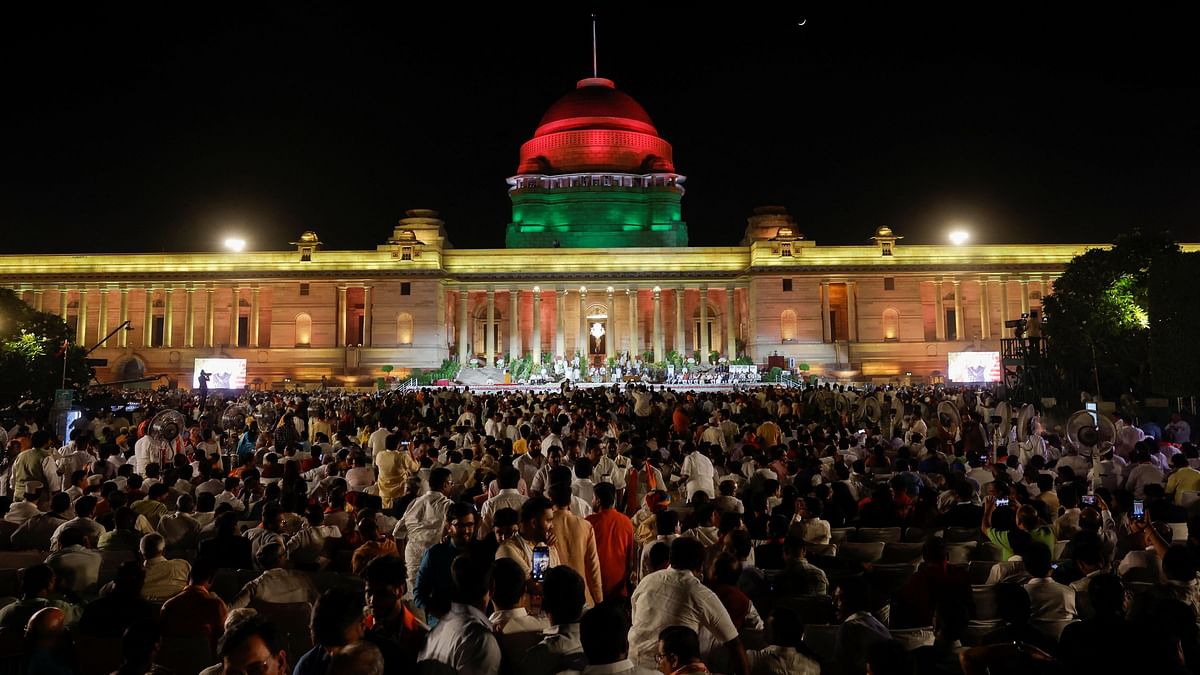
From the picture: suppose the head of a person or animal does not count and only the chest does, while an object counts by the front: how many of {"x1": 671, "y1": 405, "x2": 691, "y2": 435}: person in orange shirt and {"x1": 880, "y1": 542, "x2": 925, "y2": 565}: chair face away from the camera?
2

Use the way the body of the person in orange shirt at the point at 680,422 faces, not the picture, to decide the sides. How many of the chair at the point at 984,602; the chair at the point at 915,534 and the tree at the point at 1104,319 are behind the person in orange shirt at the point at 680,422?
2

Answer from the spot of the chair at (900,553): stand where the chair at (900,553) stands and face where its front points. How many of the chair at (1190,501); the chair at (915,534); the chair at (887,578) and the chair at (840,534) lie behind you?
1

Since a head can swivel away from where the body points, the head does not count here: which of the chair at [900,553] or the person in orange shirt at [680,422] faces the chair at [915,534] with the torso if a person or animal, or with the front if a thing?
the chair at [900,553]

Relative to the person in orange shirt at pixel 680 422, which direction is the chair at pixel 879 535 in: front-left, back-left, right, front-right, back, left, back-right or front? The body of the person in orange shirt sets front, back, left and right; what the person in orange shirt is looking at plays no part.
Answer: back

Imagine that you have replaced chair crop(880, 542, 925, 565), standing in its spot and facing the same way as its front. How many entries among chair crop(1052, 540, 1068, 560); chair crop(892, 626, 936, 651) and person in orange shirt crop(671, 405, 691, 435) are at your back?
1

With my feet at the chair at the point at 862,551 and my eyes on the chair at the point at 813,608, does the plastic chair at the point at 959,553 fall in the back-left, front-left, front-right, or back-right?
back-left

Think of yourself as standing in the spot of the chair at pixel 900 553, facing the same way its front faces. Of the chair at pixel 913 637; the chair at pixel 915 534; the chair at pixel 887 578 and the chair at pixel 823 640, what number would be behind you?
3

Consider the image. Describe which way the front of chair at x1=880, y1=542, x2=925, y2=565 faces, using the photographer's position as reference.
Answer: facing away from the viewer

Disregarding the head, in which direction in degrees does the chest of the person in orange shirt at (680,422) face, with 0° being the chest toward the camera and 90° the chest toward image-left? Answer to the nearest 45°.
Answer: approximately 180°

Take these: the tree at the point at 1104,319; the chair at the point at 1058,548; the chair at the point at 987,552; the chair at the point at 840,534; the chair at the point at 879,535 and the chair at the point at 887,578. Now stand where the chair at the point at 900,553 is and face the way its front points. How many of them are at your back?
1

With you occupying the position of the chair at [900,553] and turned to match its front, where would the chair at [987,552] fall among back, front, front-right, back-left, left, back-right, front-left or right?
front-right

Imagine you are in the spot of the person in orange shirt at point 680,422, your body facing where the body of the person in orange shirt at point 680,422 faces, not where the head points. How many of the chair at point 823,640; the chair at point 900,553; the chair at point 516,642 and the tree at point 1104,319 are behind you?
3

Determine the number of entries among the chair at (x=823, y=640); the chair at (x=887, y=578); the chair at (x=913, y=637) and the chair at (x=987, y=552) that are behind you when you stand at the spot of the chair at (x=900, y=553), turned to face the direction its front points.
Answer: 3

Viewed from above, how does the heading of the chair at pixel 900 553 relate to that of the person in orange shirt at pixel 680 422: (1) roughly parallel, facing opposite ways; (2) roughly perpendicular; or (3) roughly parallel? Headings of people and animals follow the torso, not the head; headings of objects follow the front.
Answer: roughly parallel

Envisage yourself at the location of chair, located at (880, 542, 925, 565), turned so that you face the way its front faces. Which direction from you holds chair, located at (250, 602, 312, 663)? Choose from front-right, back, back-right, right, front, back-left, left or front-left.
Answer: back-left

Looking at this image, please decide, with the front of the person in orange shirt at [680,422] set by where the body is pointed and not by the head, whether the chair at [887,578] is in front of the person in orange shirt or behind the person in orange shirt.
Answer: behind
